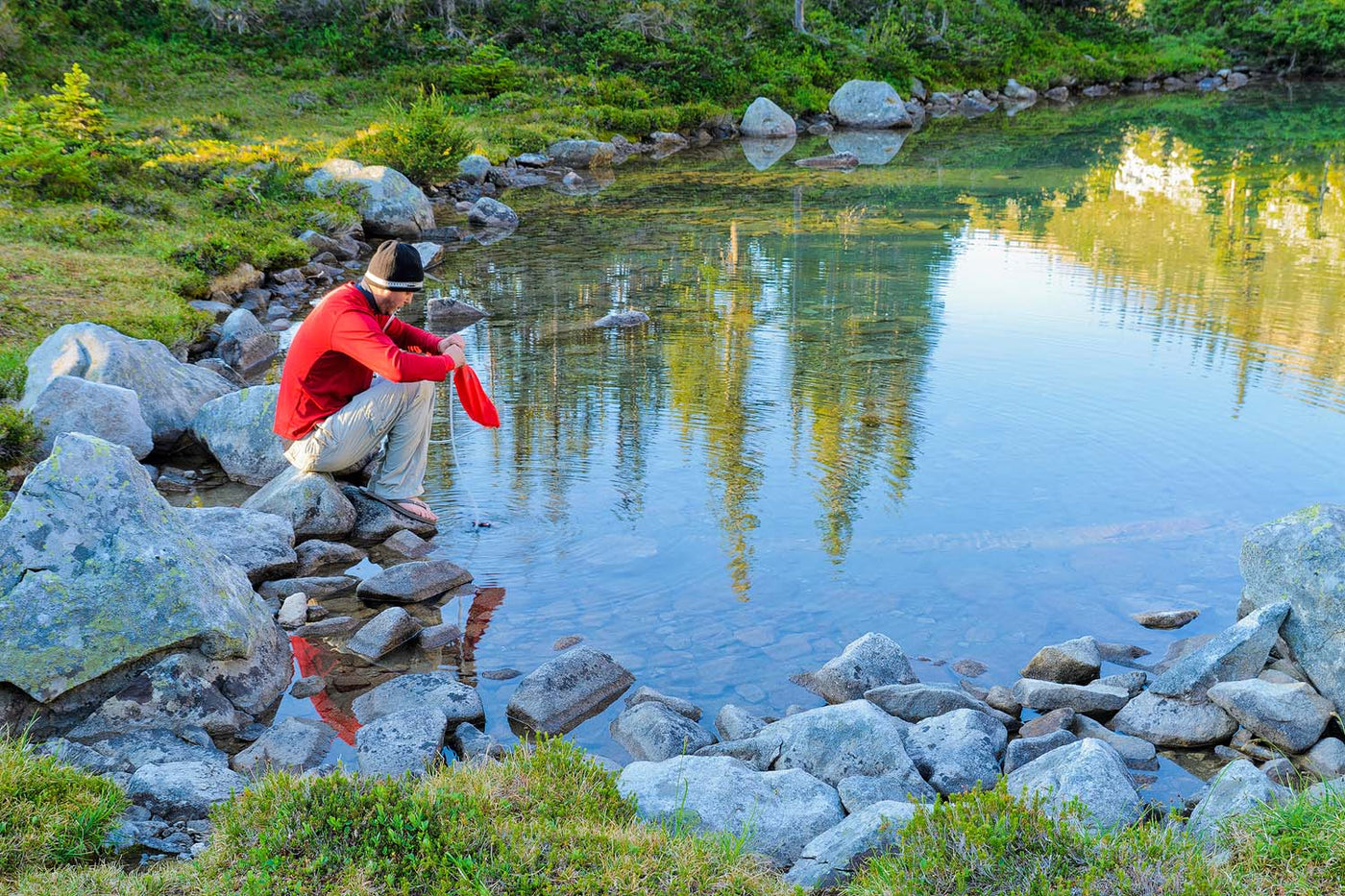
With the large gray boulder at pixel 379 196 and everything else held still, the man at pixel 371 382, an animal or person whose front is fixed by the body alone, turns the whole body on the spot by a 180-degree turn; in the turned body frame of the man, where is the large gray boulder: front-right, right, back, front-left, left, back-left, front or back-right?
right

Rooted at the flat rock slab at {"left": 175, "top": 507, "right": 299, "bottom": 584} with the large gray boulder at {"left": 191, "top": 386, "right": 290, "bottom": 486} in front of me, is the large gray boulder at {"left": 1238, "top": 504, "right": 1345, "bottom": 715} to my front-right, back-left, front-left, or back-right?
back-right

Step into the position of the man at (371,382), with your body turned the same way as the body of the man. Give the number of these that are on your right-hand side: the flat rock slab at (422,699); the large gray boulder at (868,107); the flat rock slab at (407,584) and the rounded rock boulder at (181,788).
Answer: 3

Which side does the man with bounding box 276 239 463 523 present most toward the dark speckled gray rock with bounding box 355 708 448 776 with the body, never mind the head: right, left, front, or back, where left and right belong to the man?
right

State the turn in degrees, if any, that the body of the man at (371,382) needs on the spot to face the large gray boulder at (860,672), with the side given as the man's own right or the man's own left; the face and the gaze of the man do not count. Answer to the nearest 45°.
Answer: approximately 45° to the man's own right

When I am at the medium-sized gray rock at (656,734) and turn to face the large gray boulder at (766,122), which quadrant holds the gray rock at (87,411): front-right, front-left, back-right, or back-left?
front-left

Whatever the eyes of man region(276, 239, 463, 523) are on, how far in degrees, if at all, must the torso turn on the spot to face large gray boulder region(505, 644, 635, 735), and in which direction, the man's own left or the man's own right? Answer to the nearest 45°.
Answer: approximately 90° to the man's own right

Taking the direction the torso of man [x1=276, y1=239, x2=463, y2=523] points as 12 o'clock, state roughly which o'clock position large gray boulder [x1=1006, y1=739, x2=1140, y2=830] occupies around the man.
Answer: The large gray boulder is roughly at 2 o'clock from the man.

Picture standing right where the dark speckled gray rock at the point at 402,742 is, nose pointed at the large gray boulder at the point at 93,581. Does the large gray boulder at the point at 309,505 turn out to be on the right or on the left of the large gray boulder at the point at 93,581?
right

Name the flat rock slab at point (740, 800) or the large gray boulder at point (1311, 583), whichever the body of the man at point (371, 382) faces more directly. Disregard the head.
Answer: the large gray boulder

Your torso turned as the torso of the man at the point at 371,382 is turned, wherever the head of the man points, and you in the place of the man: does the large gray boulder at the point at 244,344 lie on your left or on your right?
on your left

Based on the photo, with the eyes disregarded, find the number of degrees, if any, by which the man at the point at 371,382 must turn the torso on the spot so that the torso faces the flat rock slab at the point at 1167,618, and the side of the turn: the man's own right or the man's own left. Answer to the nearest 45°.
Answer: approximately 45° to the man's own right

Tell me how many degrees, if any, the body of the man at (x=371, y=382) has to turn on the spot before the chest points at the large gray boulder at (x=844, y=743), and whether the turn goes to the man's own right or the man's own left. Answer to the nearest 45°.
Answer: approximately 45° to the man's own right

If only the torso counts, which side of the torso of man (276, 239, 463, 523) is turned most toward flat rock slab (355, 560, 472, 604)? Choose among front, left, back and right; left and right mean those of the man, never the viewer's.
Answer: right

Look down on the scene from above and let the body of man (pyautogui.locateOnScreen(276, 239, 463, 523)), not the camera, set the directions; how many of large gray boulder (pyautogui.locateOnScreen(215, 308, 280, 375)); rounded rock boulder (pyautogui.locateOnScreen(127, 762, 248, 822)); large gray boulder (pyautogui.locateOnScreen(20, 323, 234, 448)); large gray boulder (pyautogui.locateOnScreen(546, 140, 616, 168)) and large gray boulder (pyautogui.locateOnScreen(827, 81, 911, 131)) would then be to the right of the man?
1

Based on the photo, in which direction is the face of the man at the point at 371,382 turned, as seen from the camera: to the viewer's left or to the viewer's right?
to the viewer's right

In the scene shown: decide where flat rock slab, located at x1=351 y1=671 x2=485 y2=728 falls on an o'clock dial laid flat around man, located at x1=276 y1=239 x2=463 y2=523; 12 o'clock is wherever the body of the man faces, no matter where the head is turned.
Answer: The flat rock slab is roughly at 3 o'clock from the man.

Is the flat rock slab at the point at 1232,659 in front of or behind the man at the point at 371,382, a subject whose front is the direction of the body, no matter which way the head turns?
in front

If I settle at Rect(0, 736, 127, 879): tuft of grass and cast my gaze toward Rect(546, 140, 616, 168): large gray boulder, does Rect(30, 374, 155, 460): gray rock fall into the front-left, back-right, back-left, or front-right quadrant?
front-left

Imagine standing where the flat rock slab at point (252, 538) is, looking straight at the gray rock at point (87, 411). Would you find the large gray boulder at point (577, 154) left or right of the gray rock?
right

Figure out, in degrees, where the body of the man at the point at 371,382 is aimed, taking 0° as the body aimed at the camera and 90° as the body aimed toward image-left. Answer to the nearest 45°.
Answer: approximately 270°
